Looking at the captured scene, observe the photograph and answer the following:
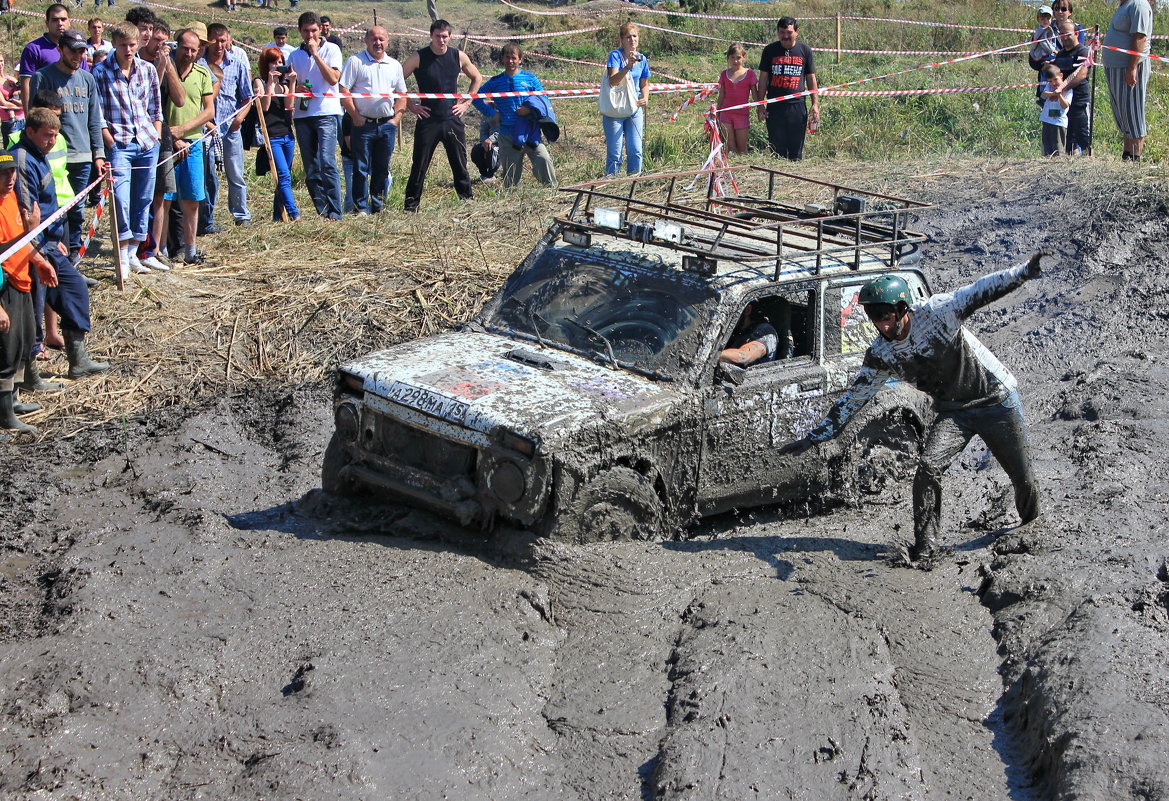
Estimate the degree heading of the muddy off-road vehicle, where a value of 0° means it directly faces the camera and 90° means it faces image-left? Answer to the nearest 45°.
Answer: approximately 45°

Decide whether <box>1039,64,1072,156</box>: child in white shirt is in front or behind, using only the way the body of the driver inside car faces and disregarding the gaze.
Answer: behind

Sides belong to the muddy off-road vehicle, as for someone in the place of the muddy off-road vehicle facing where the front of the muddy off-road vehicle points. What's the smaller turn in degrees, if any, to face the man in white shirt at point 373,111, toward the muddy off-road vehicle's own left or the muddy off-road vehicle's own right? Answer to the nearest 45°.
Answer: approximately 135° to the muddy off-road vehicle's own right

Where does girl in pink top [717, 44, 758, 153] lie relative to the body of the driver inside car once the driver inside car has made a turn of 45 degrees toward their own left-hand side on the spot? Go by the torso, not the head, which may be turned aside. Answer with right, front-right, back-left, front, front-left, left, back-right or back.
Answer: back

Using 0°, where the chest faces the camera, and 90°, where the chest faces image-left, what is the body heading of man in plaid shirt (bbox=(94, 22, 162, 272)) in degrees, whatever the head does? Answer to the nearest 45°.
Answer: approximately 315°

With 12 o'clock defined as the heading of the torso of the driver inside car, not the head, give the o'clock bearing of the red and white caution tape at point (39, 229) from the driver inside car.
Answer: The red and white caution tape is roughly at 2 o'clock from the driver inside car.
